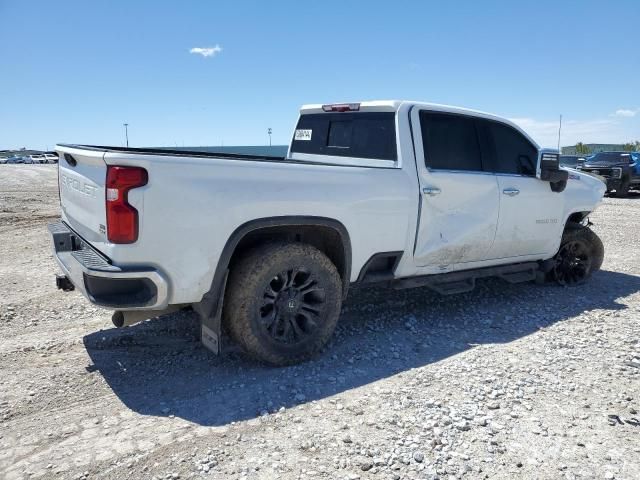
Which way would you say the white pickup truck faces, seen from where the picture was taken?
facing away from the viewer and to the right of the viewer

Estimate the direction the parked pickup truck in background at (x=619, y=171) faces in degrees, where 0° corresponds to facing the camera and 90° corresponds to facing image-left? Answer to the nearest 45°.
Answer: approximately 45°

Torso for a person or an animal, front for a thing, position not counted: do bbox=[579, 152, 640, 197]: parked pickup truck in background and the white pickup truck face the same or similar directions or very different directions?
very different directions

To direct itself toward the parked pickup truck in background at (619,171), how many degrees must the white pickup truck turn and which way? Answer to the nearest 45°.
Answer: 0° — it already faces it

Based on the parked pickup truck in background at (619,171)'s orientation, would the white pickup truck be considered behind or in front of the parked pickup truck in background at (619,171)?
in front
